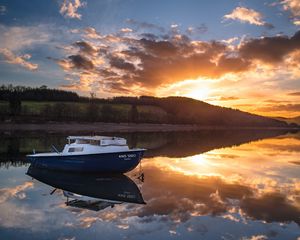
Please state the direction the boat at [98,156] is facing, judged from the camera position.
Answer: facing to the right of the viewer
